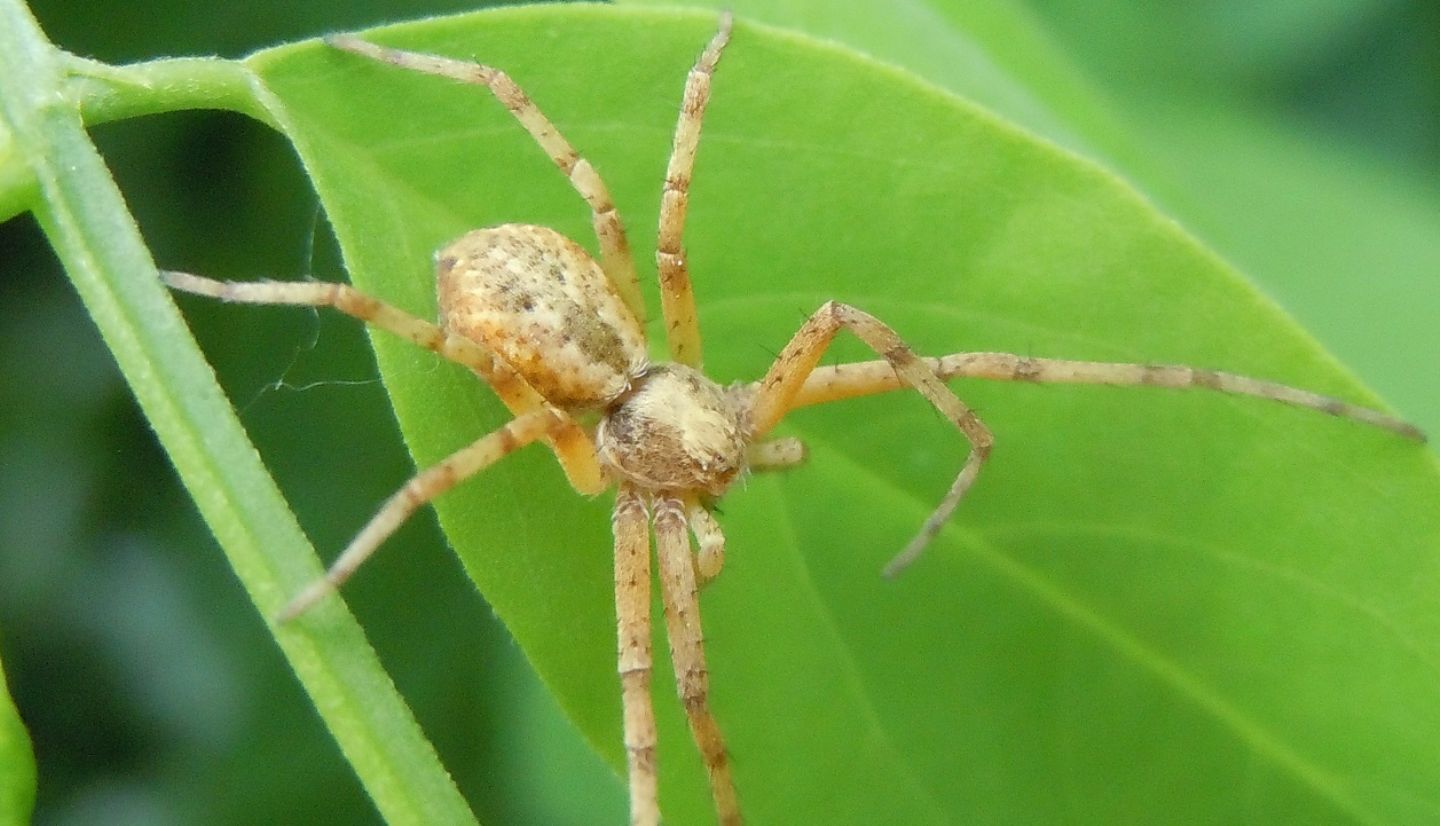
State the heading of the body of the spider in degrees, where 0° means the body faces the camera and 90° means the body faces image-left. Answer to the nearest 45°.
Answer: approximately 315°

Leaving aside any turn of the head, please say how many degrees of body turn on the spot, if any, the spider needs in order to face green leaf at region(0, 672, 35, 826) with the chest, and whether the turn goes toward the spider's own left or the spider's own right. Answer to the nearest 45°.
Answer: approximately 90° to the spider's own right
